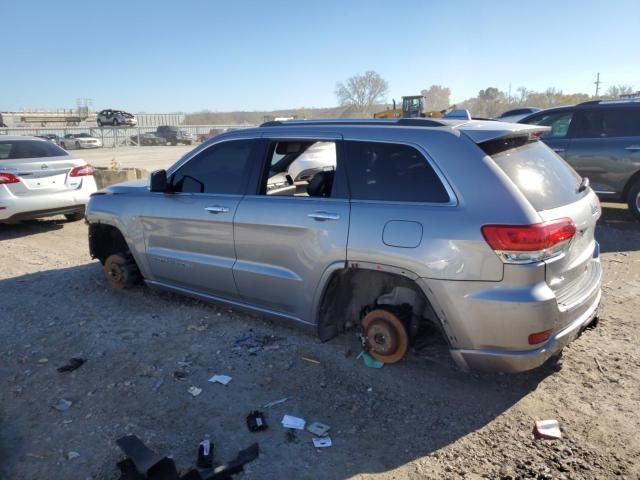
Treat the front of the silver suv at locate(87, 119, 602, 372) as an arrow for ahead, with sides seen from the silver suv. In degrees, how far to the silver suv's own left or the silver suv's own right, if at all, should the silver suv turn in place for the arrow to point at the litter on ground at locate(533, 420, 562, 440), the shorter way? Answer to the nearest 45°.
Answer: approximately 180°

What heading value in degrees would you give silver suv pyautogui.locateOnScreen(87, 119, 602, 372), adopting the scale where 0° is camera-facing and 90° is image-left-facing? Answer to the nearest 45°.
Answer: approximately 135°

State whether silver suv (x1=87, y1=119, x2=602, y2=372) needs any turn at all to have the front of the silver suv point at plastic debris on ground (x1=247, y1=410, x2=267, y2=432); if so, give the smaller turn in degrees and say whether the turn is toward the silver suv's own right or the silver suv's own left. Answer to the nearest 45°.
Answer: approximately 90° to the silver suv's own left
